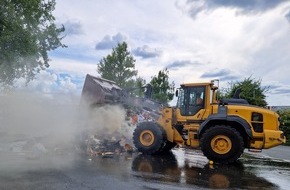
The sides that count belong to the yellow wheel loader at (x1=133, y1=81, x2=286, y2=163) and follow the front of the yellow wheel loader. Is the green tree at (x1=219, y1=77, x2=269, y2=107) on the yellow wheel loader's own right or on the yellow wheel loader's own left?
on the yellow wheel loader's own right

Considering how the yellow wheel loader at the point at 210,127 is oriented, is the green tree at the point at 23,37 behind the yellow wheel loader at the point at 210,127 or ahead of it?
ahead

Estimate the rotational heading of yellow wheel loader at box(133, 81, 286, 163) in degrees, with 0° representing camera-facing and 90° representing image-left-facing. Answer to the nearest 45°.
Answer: approximately 90°

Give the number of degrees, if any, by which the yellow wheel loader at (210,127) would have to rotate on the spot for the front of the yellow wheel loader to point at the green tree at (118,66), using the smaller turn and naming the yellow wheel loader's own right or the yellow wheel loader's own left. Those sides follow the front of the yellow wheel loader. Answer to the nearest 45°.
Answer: approximately 45° to the yellow wheel loader's own right

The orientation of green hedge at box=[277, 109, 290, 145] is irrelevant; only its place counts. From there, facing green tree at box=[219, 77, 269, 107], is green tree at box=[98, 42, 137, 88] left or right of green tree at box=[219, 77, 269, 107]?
left

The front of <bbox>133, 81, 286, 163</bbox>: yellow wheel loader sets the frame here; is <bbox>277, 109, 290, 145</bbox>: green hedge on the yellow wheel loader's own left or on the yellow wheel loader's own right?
on the yellow wheel loader's own right
